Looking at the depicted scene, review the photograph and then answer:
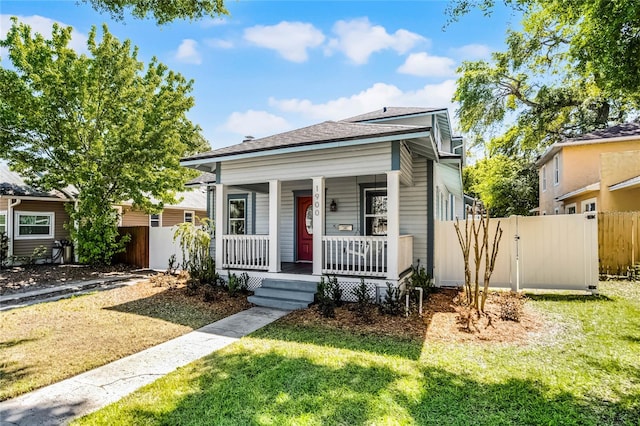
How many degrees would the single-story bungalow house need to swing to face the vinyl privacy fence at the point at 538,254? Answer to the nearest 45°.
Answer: approximately 135° to its left

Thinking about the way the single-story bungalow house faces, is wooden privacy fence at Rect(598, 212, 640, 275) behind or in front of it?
behind

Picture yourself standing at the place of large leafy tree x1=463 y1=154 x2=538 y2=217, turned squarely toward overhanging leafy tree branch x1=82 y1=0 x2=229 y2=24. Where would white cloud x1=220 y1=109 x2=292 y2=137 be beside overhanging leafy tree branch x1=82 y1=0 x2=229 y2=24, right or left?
right

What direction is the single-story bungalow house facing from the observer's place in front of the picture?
facing the viewer and to the left of the viewer

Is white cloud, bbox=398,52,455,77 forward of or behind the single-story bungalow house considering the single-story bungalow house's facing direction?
behind
